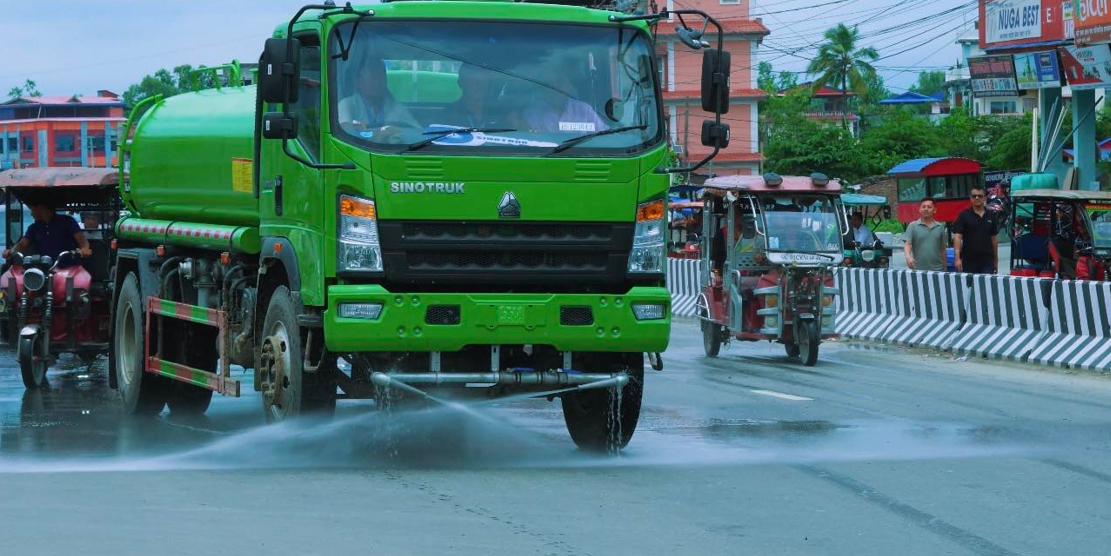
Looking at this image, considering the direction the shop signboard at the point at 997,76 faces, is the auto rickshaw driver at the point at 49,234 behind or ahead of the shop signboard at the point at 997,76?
ahead

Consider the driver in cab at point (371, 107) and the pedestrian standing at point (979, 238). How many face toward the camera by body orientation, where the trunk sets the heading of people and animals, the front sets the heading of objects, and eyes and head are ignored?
2

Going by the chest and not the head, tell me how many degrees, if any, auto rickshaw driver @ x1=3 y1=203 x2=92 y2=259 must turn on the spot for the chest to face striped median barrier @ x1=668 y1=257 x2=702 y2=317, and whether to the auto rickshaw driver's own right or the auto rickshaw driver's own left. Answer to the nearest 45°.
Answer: approximately 135° to the auto rickshaw driver's own left

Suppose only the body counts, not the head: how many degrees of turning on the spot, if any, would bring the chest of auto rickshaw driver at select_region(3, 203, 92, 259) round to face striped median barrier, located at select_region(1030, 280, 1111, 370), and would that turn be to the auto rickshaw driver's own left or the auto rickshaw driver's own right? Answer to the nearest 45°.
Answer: approximately 90° to the auto rickshaw driver's own left

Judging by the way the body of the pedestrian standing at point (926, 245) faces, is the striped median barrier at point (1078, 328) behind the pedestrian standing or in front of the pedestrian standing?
in front

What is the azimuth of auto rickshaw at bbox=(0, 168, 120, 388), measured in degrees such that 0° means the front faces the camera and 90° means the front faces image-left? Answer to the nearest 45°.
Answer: approximately 0°
